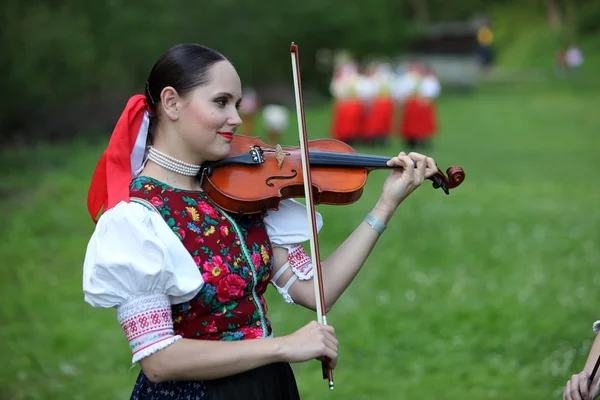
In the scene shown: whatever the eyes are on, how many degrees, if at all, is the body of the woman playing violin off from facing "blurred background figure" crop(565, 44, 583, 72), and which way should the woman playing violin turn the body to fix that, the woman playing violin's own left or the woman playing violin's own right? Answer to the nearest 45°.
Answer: approximately 90° to the woman playing violin's own left

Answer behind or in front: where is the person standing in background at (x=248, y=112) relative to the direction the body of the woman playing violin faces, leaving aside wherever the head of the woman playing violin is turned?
behind

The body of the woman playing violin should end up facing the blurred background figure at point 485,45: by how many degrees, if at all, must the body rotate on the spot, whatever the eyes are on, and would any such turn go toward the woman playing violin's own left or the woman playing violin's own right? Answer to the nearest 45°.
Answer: approximately 135° to the woman playing violin's own left

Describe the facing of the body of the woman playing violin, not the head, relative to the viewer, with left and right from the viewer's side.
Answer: facing the viewer and to the right of the viewer

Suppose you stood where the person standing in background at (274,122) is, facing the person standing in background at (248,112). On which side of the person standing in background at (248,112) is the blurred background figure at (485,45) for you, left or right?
right

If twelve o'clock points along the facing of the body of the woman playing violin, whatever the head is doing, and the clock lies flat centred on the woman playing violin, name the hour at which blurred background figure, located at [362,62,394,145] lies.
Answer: The blurred background figure is roughly at 8 o'clock from the woman playing violin.

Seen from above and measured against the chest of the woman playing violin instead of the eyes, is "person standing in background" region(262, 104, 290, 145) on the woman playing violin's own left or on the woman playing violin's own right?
on the woman playing violin's own left

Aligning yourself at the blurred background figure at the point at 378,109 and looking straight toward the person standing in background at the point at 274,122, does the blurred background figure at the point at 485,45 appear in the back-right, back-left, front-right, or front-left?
back-right

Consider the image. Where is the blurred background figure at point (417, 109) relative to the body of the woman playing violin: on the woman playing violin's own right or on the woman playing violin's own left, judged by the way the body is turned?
on the woman playing violin's own left

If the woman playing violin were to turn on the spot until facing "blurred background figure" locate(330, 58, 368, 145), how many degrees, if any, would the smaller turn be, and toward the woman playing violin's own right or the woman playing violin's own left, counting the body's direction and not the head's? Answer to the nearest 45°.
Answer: approximately 135° to the woman playing violin's own left
